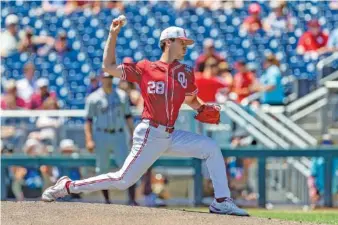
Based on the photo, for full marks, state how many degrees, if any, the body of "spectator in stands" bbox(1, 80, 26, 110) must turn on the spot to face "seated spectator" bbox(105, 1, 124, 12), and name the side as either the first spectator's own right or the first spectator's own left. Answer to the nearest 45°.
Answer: approximately 135° to the first spectator's own left

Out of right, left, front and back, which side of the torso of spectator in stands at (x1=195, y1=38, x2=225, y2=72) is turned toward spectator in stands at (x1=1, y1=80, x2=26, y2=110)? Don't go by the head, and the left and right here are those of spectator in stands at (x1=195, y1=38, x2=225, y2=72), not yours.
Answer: right

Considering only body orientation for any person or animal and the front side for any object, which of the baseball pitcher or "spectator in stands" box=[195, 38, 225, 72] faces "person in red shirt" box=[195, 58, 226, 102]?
the spectator in stands

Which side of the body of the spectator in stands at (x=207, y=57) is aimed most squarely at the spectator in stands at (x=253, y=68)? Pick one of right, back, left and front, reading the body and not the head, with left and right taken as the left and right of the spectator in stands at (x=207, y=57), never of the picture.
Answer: left
